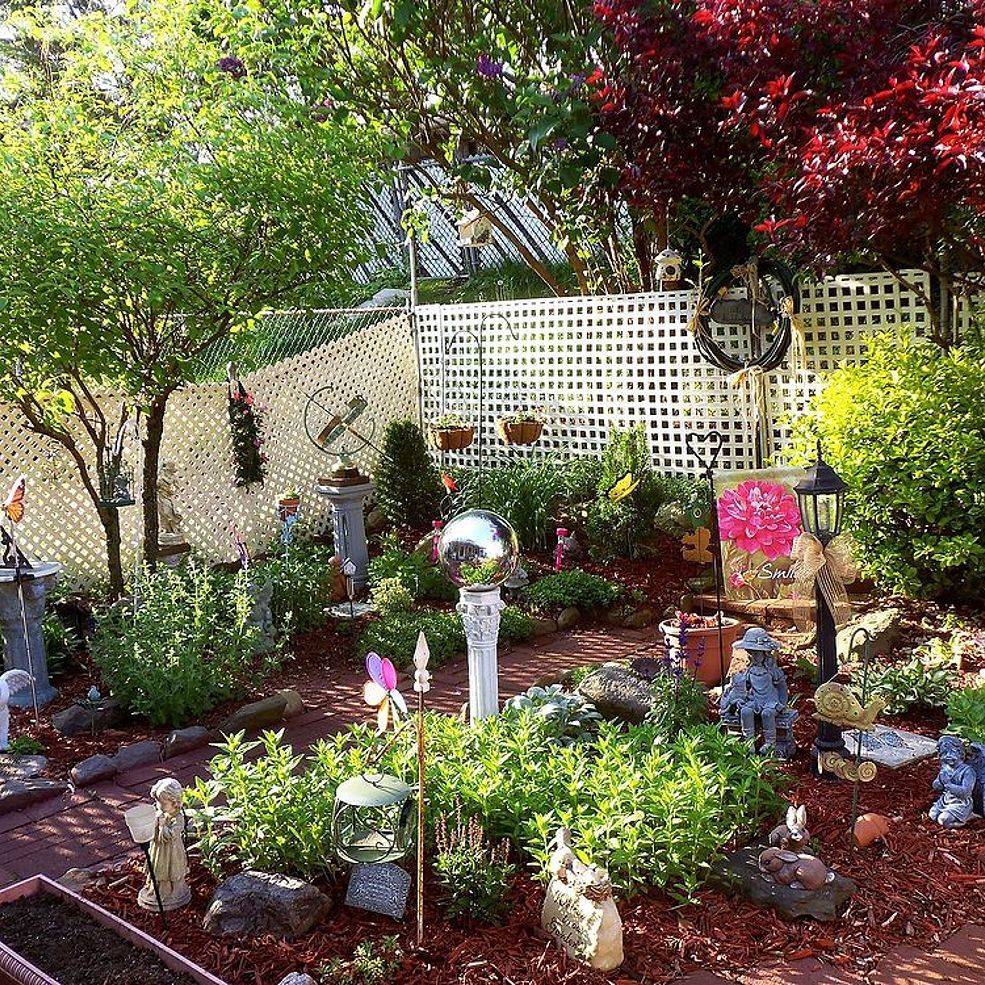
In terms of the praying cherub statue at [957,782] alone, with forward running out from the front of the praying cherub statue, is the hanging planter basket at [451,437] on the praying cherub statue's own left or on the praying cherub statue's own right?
on the praying cherub statue's own right

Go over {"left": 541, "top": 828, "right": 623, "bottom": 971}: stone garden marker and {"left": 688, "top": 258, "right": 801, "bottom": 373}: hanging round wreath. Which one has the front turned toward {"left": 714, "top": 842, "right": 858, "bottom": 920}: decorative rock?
the hanging round wreath

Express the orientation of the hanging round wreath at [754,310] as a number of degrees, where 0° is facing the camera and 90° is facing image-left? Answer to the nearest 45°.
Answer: approximately 0°

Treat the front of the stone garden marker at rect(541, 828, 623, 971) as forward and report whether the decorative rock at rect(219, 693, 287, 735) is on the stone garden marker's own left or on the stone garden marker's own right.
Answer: on the stone garden marker's own right

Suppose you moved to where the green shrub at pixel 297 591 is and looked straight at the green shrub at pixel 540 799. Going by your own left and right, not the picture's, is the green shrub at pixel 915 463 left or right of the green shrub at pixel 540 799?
left

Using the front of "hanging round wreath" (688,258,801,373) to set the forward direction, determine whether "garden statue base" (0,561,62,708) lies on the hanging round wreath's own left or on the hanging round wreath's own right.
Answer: on the hanging round wreath's own right
